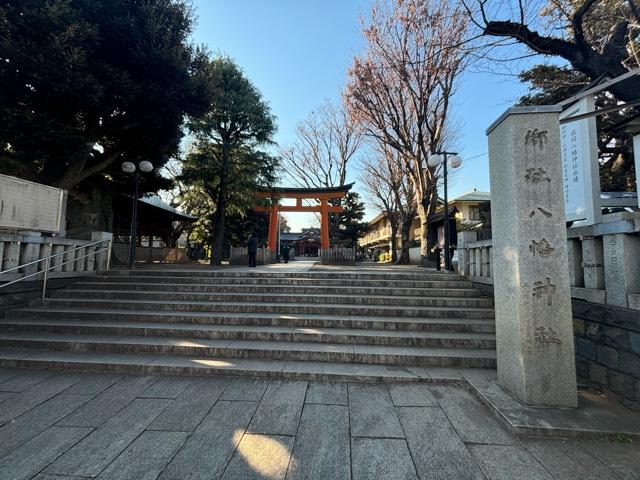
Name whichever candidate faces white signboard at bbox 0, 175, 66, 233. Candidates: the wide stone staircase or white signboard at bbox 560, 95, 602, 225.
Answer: white signboard at bbox 560, 95, 602, 225

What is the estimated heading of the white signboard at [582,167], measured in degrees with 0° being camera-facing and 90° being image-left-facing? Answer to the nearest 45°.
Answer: approximately 45°

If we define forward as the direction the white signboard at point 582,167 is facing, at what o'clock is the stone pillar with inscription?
The stone pillar with inscription is roughly at 11 o'clock from the white signboard.

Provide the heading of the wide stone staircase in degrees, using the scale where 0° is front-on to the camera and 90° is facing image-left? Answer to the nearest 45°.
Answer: approximately 0°

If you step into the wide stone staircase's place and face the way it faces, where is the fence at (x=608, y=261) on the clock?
The fence is roughly at 10 o'clock from the wide stone staircase.

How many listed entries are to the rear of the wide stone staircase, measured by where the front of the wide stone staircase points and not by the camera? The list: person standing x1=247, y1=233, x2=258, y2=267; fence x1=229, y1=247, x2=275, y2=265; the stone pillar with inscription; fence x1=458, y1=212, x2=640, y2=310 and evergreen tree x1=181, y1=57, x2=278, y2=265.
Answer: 3

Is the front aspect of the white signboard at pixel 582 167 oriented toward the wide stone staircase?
yes

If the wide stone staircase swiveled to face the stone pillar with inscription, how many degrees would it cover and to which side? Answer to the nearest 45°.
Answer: approximately 45° to its left

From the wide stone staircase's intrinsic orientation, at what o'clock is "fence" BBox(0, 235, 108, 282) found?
The fence is roughly at 4 o'clock from the wide stone staircase.

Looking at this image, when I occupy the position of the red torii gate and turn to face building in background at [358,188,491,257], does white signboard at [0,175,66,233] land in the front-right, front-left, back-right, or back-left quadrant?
back-right
